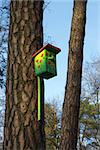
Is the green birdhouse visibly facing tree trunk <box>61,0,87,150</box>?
no

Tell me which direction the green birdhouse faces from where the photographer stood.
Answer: facing the viewer and to the right of the viewer
